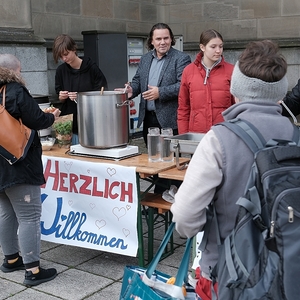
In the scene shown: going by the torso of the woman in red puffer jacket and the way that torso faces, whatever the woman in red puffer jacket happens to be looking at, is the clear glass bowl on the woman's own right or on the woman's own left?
on the woman's own right

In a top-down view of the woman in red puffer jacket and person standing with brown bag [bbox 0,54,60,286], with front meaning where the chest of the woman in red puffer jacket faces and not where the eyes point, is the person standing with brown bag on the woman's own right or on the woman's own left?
on the woman's own right

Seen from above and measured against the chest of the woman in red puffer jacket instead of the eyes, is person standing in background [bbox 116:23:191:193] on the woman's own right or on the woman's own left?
on the woman's own right

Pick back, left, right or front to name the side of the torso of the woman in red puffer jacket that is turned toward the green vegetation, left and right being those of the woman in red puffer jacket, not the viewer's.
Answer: right

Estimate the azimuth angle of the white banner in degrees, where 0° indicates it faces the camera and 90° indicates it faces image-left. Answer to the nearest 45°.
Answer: approximately 0°

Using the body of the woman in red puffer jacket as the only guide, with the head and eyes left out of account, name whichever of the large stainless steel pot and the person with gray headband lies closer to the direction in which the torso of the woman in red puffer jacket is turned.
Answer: the person with gray headband

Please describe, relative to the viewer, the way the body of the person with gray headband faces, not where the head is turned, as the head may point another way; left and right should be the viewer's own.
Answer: facing away from the viewer and to the left of the viewer

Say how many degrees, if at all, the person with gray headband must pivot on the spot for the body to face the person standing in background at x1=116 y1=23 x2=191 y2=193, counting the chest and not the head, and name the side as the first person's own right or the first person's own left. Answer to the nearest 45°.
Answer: approximately 45° to the first person's own right

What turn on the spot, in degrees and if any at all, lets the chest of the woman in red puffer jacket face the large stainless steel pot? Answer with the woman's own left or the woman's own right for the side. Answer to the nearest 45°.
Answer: approximately 45° to the woman's own right

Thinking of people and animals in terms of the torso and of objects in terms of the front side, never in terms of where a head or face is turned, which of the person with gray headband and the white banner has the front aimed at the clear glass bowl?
the person with gray headband

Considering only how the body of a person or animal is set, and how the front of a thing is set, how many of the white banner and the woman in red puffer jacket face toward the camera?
2

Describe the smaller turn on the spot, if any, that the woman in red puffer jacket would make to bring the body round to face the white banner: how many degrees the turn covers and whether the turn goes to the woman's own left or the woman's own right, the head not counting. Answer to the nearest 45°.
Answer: approximately 45° to the woman's own right

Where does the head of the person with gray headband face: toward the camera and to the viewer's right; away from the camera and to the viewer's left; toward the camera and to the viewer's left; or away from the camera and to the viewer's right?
away from the camera and to the viewer's left

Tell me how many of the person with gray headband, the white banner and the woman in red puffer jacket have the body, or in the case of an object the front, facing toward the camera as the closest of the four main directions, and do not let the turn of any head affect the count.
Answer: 2

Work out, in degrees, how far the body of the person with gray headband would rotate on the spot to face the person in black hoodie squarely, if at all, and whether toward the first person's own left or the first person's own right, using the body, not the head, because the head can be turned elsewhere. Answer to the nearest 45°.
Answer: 0° — they already face them
